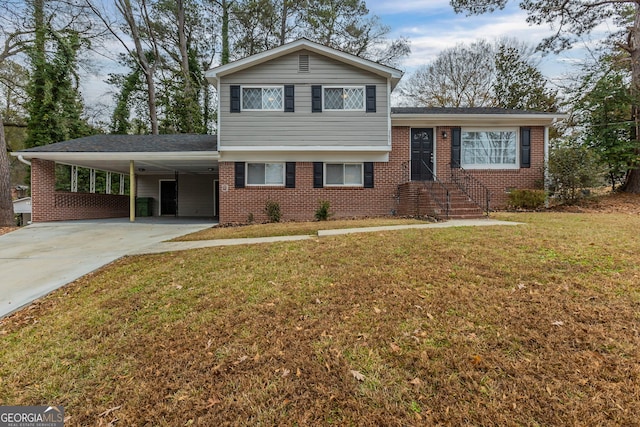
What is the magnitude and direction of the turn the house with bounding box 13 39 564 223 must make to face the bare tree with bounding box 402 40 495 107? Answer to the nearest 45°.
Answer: approximately 135° to its left

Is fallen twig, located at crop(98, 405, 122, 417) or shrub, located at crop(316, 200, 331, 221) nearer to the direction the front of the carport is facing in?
the fallen twig

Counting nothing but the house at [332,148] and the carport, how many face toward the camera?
2

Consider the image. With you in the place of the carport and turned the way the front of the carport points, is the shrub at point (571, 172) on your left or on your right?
on your left

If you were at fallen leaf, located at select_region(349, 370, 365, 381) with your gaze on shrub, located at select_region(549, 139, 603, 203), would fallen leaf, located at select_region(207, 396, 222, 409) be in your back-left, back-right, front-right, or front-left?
back-left

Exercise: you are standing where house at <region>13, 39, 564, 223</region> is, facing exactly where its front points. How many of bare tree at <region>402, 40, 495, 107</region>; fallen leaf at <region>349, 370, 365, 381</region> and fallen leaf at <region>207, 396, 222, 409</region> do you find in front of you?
2

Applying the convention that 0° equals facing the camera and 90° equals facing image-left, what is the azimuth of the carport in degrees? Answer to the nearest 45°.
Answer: approximately 0°

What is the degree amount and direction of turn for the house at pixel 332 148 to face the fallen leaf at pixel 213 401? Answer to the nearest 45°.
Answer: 0° — it already faces it

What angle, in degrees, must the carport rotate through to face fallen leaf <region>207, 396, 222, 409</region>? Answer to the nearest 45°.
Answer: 0° — it already faces it

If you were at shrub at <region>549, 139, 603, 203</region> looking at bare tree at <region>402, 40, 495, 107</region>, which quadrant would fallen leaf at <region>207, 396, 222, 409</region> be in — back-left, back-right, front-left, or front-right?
back-left
